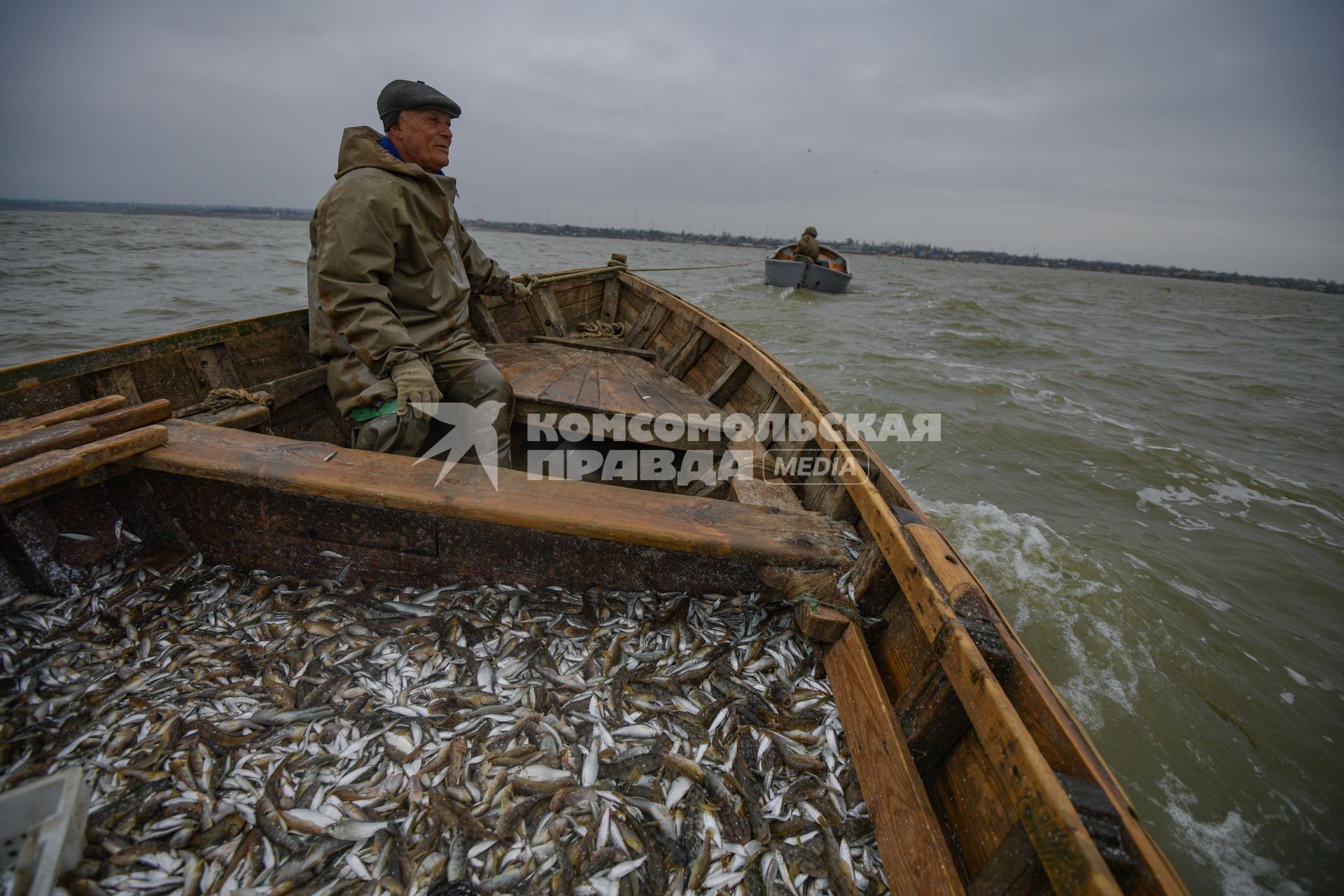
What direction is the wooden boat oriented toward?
away from the camera

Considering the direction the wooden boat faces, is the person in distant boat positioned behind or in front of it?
in front

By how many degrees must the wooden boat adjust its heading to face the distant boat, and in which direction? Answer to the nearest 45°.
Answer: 0° — it already faces it
